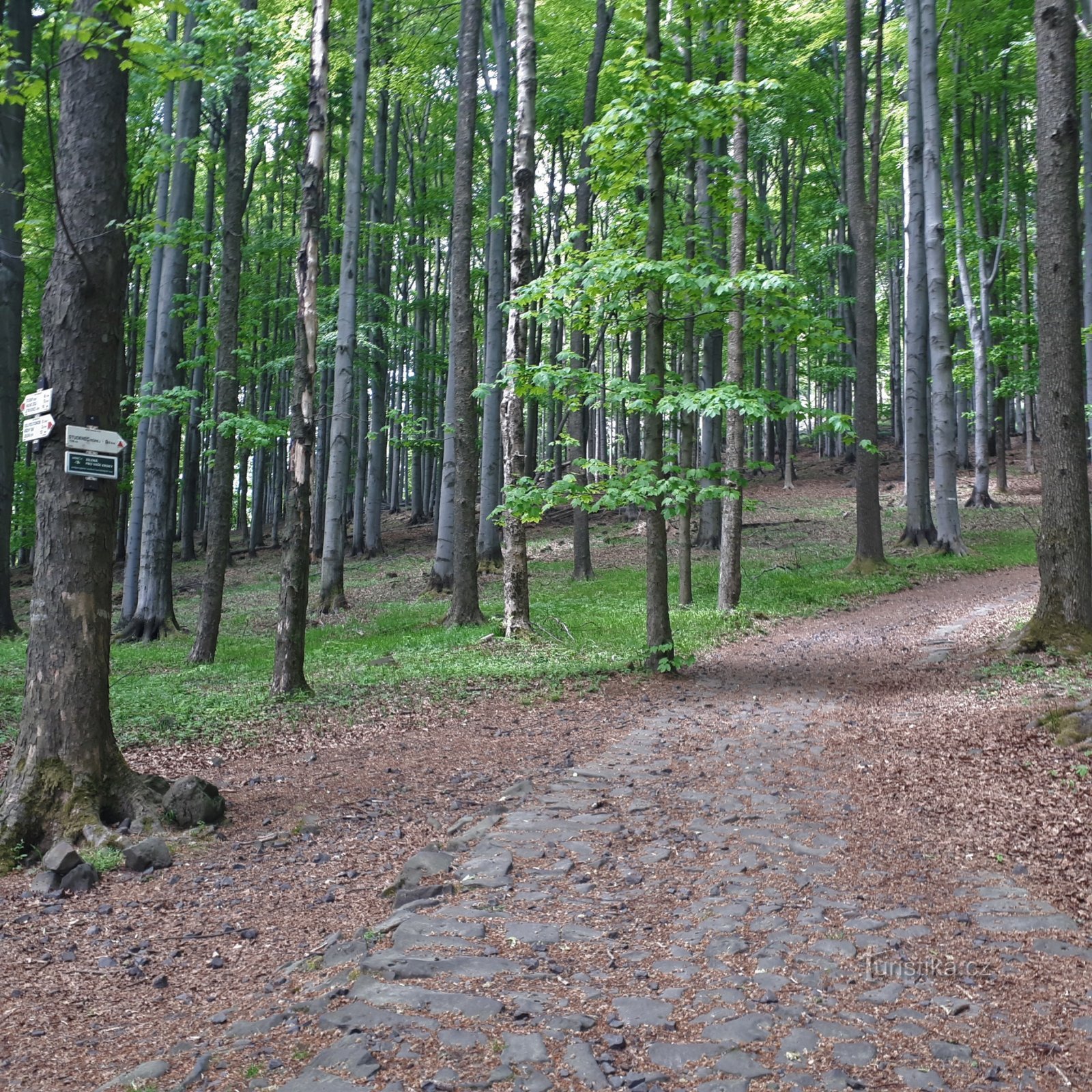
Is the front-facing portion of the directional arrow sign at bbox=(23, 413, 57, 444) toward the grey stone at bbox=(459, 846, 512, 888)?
no

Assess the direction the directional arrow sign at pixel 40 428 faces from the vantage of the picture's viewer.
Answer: facing the viewer and to the left of the viewer

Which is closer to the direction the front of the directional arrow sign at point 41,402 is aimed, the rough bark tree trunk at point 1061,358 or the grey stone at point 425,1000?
the grey stone

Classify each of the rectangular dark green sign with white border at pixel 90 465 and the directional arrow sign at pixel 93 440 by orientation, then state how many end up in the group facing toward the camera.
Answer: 2

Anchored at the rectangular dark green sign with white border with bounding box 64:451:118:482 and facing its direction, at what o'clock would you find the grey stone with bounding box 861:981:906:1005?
The grey stone is roughly at 11 o'clock from the rectangular dark green sign with white border.

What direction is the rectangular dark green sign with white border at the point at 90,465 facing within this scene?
toward the camera

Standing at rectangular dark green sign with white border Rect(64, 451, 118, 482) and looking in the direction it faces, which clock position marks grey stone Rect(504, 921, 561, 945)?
The grey stone is roughly at 11 o'clock from the rectangular dark green sign with white border.

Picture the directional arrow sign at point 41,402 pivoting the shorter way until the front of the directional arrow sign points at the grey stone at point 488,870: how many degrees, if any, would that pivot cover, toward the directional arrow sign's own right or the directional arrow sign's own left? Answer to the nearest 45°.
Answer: approximately 90° to the directional arrow sign's own left

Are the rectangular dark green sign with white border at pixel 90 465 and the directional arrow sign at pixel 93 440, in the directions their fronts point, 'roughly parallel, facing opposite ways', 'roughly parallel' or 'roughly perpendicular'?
roughly parallel

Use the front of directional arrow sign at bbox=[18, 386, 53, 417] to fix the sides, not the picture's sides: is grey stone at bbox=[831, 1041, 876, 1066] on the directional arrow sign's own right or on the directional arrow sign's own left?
on the directional arrow sign's own left

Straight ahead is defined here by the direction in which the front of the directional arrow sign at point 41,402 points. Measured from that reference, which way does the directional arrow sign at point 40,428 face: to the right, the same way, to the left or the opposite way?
the same way

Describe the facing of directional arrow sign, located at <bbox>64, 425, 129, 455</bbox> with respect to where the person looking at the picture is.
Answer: facing the viewer

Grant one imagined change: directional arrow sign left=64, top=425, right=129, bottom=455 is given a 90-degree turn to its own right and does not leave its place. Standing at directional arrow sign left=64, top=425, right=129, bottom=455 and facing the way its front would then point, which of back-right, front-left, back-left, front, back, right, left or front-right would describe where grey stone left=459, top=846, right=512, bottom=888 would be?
back-left

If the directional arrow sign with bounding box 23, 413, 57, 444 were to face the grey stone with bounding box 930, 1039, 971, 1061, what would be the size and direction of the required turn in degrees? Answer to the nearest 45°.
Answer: approximately 90° to its left

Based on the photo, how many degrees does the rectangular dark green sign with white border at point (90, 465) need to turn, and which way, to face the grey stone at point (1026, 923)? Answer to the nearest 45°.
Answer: approximately 45° to its left
